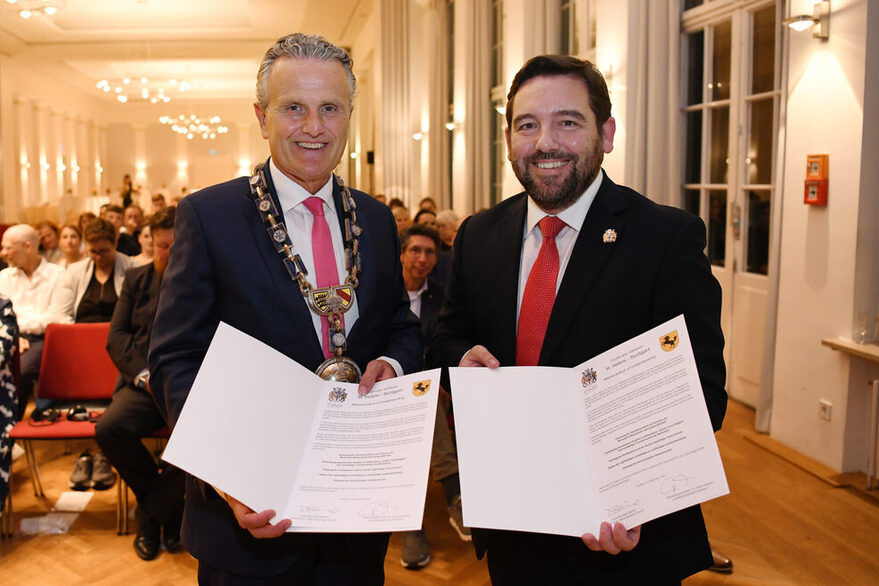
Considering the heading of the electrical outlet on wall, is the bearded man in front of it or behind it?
in front

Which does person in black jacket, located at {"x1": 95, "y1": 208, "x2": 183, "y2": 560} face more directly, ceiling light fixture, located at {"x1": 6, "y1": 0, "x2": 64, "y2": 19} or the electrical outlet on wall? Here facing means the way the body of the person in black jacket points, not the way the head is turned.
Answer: the electrical outlet on wall

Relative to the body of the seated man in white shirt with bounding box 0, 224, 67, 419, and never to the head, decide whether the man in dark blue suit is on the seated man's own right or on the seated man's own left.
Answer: on the seated man's own left

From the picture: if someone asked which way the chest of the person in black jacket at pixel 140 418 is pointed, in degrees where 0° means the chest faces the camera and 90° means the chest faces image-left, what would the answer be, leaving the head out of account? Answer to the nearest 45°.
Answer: approximately 0°

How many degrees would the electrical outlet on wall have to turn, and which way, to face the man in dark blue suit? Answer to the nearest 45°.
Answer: approximately 45° to its left

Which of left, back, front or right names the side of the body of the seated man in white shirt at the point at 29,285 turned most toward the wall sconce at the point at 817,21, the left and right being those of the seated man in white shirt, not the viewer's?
left

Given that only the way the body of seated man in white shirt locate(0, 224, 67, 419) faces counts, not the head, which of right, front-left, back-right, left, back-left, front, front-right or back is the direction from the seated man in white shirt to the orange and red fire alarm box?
left

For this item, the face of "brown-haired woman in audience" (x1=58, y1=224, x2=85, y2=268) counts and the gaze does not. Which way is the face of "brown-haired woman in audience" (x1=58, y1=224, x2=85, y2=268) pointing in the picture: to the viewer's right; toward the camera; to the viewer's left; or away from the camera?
toward the camera

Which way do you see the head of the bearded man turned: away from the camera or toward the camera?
toward the camera

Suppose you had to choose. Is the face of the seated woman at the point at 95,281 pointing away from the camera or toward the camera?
toward the camera

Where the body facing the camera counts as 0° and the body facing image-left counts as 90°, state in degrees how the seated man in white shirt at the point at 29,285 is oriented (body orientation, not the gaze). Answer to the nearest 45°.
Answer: approximately 45°

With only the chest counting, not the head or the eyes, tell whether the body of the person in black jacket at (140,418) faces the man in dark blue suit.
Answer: yes

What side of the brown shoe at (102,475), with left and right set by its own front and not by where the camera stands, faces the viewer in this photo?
front

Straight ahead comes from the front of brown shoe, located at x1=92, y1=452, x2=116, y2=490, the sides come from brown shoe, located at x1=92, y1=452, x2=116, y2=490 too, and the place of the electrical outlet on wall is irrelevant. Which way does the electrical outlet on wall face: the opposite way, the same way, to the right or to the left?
to the right

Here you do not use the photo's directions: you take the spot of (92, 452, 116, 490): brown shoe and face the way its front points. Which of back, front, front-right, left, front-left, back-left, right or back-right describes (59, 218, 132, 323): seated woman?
back
